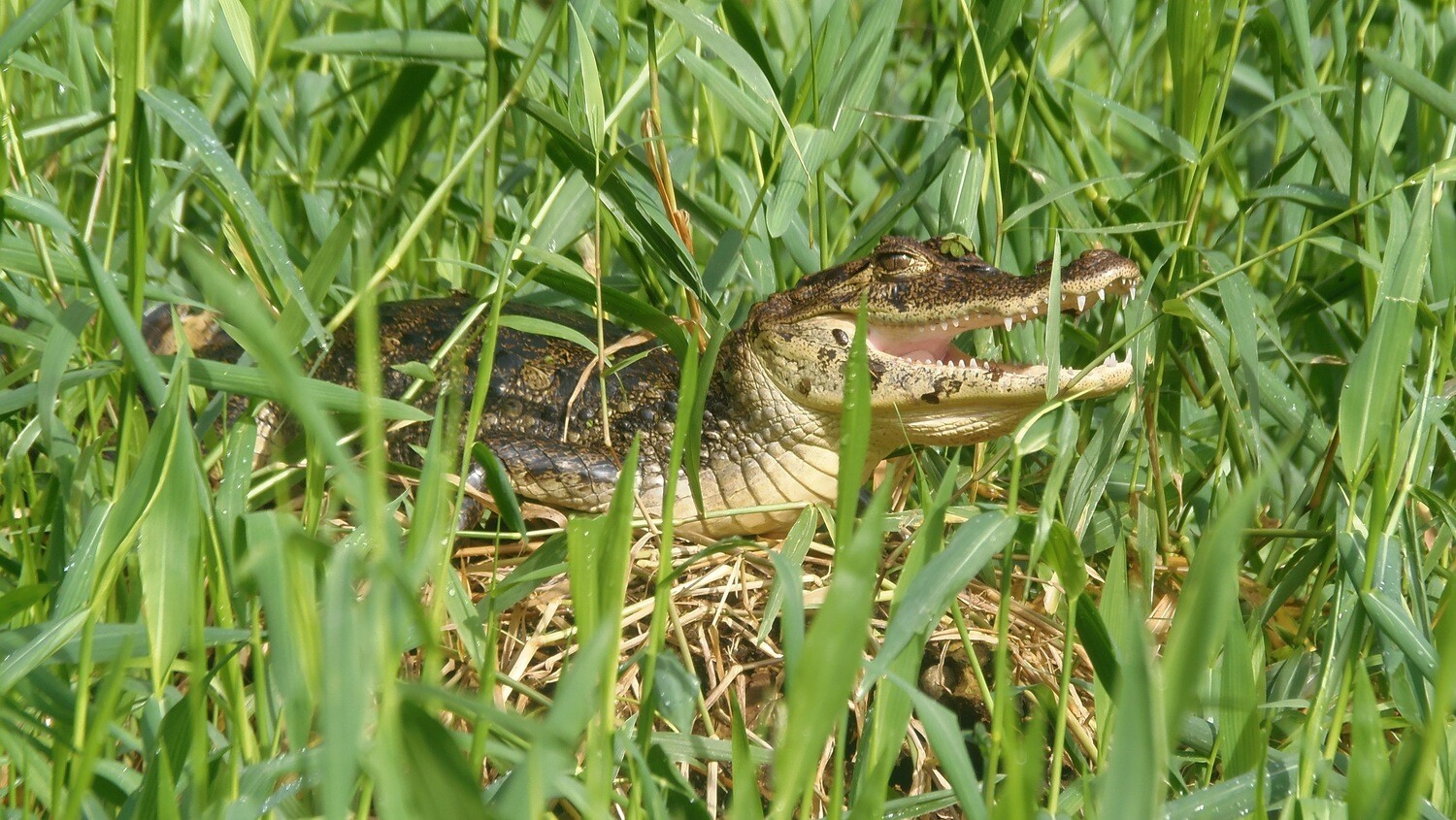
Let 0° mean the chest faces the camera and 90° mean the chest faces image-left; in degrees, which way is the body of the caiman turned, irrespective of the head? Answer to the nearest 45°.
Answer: approximately 270°
